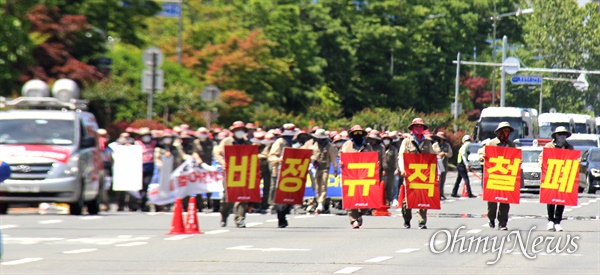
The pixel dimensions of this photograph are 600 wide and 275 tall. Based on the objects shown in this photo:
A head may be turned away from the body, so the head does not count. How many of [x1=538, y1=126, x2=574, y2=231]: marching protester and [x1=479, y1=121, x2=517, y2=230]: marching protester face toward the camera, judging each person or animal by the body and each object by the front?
2

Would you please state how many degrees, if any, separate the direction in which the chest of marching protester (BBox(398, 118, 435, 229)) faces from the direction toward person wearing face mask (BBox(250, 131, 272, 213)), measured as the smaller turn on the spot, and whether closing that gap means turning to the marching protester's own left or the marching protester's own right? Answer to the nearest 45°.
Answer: approximately 135° to the marching protester's own right

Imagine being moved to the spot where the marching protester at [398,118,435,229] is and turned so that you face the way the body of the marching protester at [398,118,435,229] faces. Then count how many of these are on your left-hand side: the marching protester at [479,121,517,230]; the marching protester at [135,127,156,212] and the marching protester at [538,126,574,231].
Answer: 2

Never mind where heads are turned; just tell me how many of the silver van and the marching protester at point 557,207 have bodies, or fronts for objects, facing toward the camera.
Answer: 2
